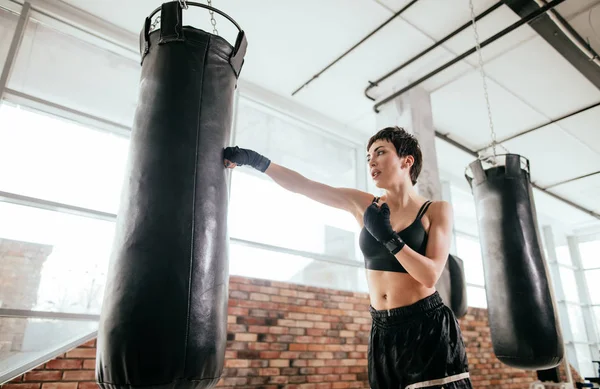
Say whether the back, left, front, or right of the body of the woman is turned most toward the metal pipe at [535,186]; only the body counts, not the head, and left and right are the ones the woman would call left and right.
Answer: back

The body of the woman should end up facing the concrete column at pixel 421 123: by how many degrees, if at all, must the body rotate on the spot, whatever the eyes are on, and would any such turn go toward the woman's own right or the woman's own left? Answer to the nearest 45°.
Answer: approximately 135° to the woman's own right

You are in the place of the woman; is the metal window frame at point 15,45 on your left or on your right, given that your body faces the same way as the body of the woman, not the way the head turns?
on your right

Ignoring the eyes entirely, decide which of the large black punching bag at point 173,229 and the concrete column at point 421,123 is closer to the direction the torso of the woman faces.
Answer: the large black punching bag

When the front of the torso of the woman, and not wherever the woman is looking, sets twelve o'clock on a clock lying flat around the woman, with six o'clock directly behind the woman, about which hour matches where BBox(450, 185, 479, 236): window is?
The window is roughly at 5 o'clock from the woman.

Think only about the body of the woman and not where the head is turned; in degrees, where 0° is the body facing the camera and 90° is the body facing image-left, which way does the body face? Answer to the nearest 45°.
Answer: approximately 45°

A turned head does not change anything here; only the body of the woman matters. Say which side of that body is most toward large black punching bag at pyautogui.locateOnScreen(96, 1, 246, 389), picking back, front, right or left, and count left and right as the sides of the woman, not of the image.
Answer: front

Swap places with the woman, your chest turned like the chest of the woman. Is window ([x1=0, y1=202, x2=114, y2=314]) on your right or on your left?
on your right
